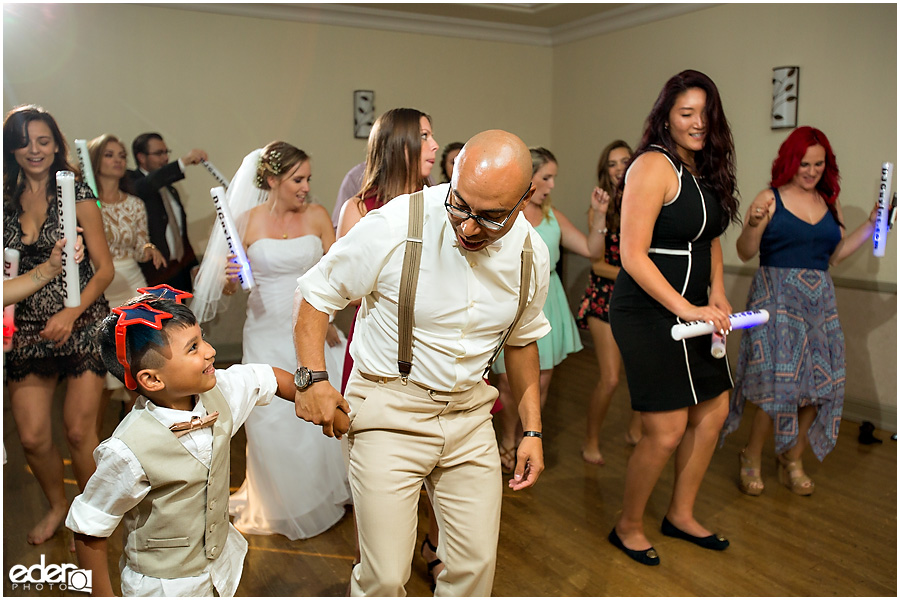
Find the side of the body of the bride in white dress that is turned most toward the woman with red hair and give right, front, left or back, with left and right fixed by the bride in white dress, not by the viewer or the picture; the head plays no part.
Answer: left

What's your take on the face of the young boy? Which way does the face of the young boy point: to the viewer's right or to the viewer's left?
to the viewer's right

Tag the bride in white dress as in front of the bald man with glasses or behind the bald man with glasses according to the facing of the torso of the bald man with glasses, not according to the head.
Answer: behind

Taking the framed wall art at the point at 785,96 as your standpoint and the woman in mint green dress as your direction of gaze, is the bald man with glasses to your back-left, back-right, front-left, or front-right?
front-left

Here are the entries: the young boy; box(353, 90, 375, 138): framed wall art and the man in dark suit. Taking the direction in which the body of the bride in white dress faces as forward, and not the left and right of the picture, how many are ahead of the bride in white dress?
1

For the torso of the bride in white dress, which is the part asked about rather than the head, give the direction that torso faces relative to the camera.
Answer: toward the camera

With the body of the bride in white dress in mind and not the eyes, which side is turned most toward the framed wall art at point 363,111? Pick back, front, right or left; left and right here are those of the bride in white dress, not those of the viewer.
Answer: back

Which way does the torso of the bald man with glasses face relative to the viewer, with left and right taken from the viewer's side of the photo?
facing the viewer

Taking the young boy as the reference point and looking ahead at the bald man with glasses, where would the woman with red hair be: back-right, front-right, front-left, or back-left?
front-left

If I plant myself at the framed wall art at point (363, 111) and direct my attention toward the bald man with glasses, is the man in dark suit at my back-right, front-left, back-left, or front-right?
front-right

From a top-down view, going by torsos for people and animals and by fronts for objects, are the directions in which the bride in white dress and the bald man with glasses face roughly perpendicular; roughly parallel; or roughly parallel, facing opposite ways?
roughly parallel

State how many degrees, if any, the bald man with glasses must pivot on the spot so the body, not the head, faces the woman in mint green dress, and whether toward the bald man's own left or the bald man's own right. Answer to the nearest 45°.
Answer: approximately 180°

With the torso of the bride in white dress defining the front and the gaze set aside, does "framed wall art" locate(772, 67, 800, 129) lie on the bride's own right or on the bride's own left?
on the bride's own left

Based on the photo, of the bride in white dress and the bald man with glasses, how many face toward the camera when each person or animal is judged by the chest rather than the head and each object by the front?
2

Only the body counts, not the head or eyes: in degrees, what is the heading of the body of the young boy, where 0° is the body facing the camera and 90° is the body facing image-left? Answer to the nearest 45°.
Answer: approximately 315°

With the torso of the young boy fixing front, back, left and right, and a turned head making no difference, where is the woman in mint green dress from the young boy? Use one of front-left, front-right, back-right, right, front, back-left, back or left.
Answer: left

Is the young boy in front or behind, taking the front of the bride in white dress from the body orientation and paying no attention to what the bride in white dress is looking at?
in front
